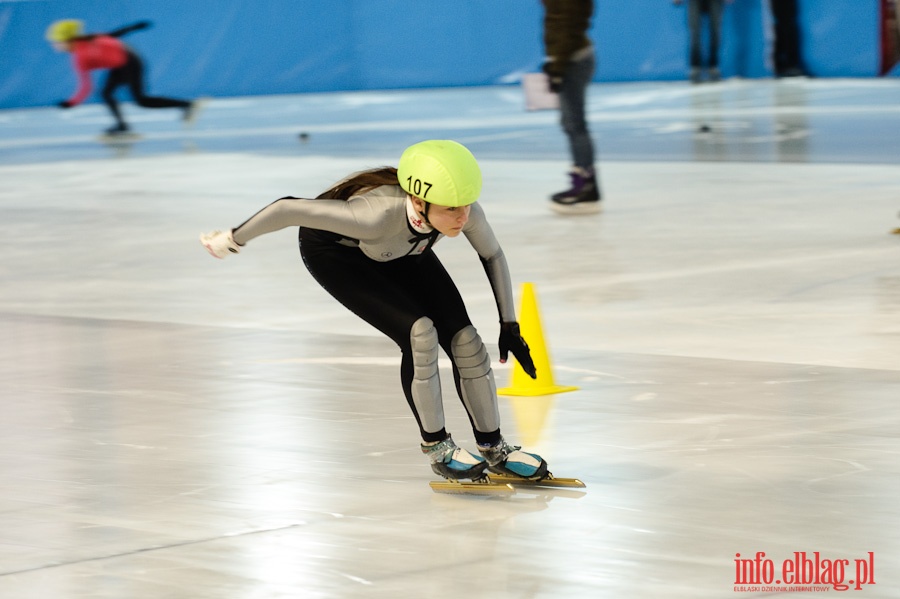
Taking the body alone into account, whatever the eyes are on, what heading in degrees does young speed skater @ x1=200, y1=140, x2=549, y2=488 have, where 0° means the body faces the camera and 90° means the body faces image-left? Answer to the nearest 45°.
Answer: approximately 315°

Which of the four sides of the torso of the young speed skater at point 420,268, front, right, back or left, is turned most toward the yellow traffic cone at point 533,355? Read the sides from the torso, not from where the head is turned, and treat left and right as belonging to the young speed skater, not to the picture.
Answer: left

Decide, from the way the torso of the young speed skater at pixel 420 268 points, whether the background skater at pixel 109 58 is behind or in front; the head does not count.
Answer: behind

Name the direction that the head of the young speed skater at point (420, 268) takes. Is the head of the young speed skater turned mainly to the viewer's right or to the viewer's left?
to the viewer's right

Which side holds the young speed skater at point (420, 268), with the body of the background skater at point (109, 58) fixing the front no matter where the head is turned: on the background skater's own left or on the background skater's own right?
on the background skater's own left

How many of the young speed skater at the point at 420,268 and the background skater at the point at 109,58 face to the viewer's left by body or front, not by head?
1

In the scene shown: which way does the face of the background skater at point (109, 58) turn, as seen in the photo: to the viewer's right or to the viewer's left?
to the viewer's left

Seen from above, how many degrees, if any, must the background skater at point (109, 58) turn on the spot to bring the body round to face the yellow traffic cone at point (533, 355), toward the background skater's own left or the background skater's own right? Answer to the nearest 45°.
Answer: approximately 90° to the background skater's own left

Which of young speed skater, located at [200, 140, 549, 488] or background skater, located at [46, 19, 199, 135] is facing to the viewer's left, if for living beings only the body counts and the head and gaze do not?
the background skater

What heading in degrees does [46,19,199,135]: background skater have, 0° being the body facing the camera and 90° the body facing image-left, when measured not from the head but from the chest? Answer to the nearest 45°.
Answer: approximately 90°

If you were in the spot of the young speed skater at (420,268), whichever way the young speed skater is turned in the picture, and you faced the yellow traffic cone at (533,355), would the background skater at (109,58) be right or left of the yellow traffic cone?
left
